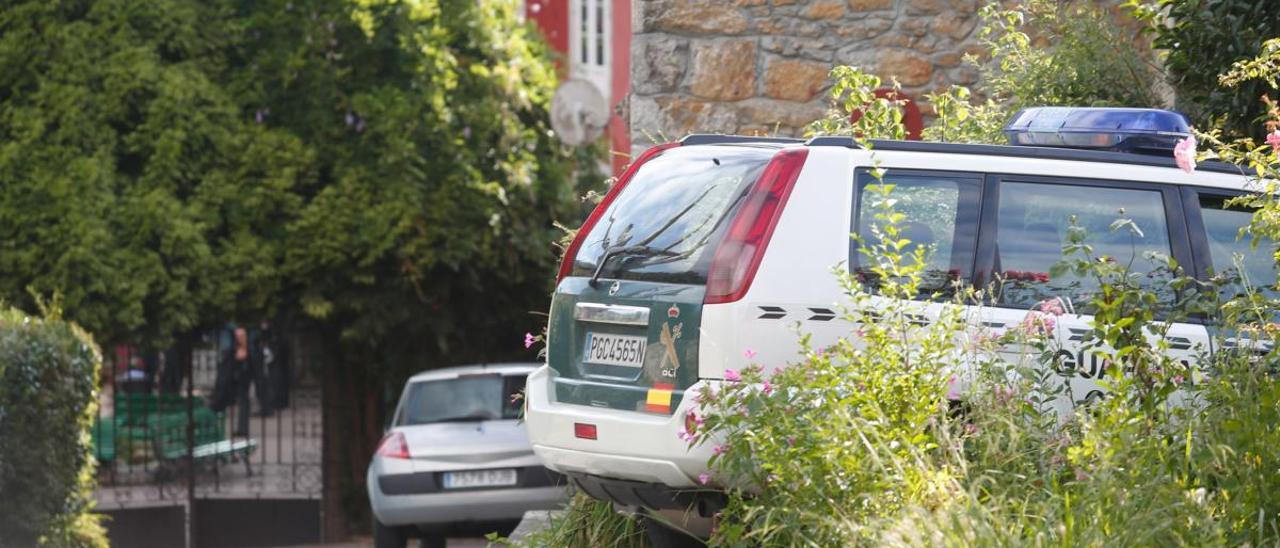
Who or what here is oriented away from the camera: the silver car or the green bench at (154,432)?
the silver car

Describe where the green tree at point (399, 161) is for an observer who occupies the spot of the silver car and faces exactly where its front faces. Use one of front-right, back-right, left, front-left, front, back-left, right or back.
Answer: front

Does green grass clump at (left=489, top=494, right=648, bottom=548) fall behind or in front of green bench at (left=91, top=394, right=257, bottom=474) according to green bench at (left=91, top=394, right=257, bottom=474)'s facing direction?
in front

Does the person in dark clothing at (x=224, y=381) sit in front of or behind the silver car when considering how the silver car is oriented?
in front

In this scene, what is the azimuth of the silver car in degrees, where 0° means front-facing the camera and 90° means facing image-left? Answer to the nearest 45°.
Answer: approximately 180°

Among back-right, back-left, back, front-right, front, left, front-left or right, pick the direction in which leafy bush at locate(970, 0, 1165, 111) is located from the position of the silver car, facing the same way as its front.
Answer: back-right

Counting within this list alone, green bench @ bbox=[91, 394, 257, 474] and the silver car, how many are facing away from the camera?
1

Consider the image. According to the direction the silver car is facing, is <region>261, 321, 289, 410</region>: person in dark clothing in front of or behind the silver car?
in front

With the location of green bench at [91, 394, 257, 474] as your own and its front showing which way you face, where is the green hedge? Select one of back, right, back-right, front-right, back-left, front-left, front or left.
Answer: front-right
